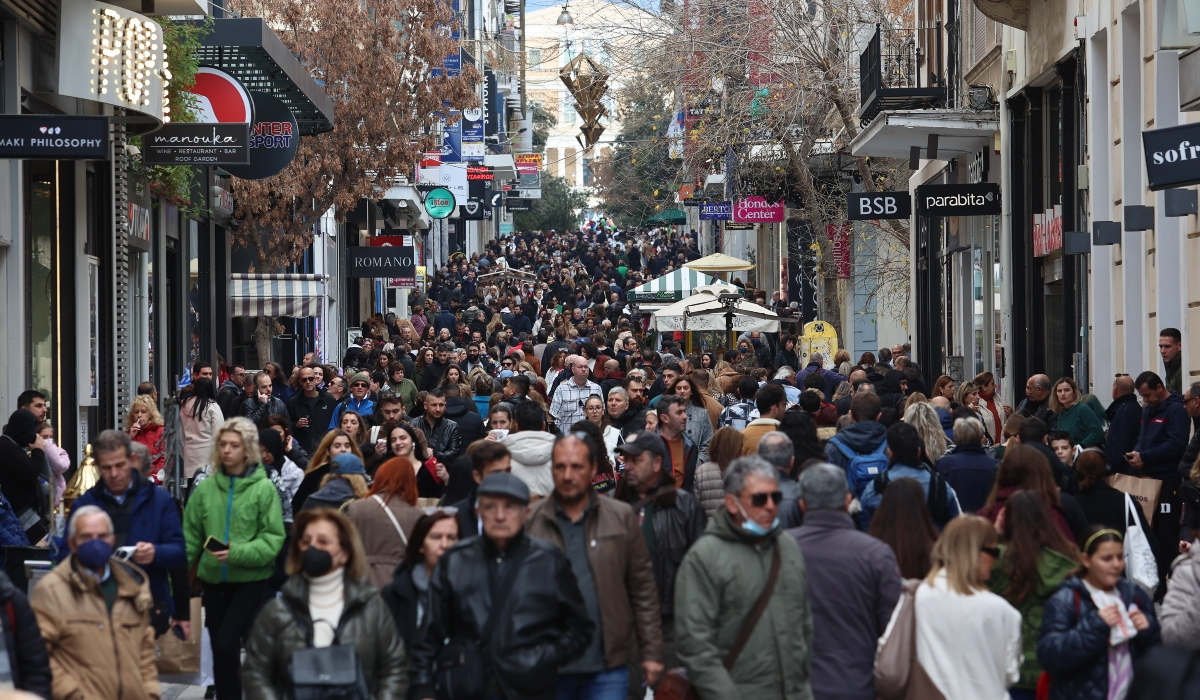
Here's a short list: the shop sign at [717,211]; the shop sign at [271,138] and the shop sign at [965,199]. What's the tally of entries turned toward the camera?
3

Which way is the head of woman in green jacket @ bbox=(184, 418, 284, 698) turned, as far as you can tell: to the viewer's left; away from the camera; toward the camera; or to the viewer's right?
toward the camera

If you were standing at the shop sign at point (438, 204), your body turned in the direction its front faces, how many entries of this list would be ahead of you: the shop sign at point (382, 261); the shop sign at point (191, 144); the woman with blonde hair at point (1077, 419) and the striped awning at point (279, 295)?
4

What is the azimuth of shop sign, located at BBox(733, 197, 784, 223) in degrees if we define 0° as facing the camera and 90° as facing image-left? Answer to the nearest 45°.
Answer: approximately 0°

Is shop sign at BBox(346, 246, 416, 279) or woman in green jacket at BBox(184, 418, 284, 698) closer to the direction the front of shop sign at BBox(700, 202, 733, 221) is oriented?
the woman in green jacket

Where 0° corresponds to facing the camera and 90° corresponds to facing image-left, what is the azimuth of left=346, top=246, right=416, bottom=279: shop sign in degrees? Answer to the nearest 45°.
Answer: approximately 0°

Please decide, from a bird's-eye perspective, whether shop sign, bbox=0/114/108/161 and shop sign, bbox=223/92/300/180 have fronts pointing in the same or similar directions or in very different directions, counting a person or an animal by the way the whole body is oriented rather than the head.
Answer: same or similar directions

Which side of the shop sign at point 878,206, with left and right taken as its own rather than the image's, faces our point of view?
front

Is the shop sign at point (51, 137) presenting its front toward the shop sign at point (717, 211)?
no

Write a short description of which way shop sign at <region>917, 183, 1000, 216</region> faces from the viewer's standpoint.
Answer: facing the viewer

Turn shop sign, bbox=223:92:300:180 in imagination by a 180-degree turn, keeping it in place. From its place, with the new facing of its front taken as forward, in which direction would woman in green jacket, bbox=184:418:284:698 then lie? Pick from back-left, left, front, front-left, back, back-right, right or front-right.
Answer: back

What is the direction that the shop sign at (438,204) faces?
toward the camera

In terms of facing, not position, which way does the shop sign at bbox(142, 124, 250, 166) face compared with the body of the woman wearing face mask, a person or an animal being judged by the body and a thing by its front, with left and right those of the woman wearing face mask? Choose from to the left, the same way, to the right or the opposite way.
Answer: the same way

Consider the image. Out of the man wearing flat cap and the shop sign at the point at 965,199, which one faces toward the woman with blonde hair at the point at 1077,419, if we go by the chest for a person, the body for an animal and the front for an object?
the shop sign

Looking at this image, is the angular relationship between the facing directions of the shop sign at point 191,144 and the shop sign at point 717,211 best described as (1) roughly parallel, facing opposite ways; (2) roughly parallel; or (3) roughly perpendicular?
roughly parallel

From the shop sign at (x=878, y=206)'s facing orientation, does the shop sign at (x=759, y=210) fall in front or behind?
behind

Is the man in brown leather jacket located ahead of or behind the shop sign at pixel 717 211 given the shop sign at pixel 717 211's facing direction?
ahead

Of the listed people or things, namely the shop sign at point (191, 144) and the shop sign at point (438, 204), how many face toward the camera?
2

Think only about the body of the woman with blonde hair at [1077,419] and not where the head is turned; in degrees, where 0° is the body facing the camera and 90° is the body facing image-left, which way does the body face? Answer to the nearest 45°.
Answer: approximately 45°

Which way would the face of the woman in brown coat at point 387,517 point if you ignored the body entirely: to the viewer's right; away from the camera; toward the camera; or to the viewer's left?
away from the camera

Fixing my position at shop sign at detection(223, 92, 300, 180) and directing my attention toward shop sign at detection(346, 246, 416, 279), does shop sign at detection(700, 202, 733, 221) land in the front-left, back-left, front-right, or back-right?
front-right
